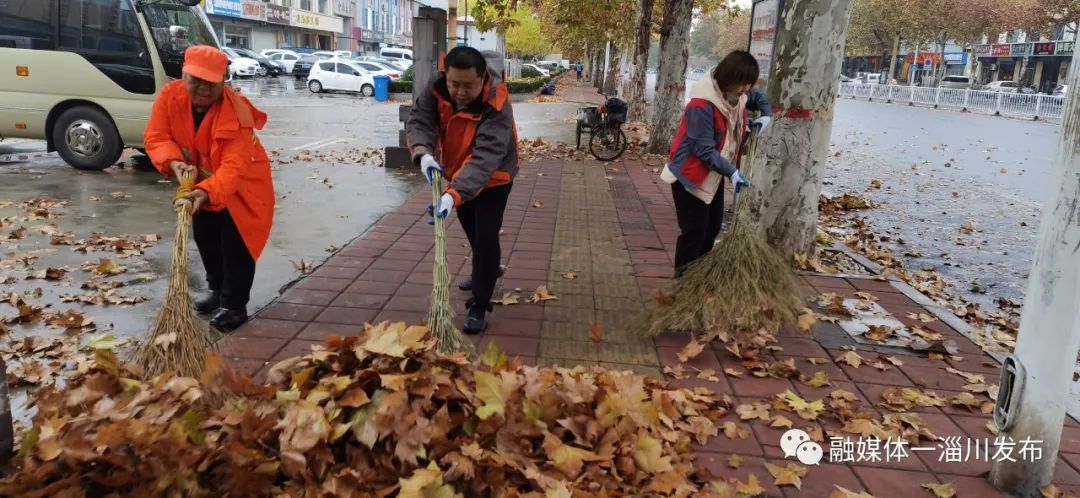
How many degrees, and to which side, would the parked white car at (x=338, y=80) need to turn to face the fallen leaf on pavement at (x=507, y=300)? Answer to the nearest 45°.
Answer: approximately 90° to its right

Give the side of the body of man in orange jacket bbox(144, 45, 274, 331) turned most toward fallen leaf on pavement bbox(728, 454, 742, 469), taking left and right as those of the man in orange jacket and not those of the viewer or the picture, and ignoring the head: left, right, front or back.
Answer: left

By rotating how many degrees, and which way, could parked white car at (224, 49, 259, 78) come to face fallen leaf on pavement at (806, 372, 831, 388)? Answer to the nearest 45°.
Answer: approximately 45° to its right

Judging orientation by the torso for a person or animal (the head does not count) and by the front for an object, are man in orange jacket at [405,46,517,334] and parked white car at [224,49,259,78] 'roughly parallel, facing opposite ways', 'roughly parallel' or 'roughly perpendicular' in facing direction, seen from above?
roughly perpendicular

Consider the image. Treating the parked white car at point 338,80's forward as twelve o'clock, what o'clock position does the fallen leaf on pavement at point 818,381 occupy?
The fallen leaf on pavement is roughly at 3 o'clock from the parked white car.

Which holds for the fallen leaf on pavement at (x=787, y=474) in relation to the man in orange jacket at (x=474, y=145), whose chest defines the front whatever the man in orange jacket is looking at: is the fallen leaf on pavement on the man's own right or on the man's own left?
on the man's own left
